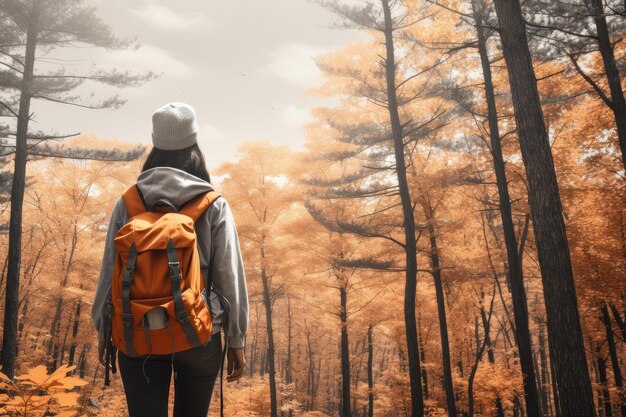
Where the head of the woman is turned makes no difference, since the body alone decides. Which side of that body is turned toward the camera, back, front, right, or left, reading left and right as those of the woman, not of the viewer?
back

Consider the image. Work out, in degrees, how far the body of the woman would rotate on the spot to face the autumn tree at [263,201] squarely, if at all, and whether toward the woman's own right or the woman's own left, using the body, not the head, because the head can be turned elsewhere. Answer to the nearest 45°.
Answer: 0° — they already face it
